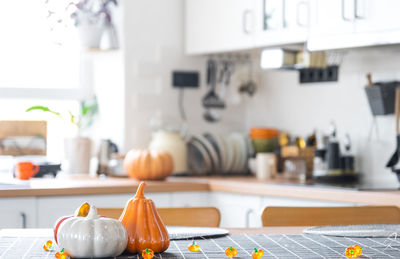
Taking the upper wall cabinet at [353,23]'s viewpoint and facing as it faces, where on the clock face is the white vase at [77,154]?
The white vase is roughly at 2 o'clock from the upper wall cabinet.

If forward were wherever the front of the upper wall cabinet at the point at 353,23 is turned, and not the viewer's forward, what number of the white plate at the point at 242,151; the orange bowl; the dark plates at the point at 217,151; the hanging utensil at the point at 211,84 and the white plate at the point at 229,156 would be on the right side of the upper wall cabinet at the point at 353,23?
5

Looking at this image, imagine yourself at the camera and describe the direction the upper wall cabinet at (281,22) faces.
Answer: facing the viewer and to the left of the viewer

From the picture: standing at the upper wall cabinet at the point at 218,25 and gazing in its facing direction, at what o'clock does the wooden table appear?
The wooden table is roughly at 11 o'clock from the upper wall cabinet.

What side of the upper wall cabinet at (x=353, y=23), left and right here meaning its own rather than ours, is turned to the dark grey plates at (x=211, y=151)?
right

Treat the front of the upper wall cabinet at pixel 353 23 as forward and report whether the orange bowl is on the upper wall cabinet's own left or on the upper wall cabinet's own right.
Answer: on the upper wall cabinet's own right

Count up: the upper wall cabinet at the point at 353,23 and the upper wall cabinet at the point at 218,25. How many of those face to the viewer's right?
0

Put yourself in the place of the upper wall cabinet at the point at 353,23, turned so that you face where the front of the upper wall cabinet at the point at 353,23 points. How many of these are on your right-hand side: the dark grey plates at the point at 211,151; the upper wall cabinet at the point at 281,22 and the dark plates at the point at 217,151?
3
